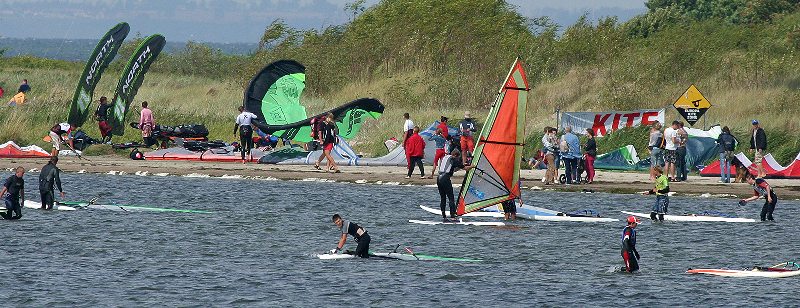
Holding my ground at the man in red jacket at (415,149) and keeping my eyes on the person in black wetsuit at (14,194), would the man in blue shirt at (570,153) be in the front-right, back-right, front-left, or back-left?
back-left

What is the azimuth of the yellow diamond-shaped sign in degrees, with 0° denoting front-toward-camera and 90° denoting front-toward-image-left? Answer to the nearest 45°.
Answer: approximately 0°
